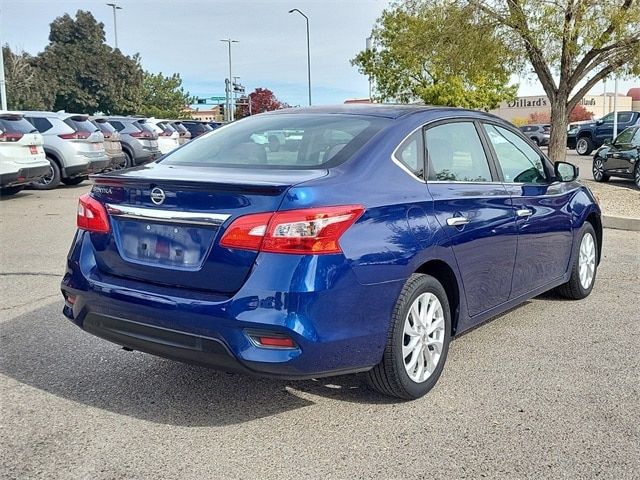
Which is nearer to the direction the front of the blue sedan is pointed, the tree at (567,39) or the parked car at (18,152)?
the tree

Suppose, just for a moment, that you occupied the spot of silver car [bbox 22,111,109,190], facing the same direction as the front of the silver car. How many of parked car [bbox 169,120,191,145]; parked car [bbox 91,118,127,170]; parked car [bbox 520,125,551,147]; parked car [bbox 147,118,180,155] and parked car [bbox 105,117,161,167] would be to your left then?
0

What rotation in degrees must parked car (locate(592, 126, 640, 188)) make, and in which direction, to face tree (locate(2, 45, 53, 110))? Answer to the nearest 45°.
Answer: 0° — it already faces it

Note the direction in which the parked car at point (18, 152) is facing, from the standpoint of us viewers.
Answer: facing away from the viewer and to the left of the viewer

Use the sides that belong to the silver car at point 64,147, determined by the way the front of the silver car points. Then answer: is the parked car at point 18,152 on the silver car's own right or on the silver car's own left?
on the silver car's own left

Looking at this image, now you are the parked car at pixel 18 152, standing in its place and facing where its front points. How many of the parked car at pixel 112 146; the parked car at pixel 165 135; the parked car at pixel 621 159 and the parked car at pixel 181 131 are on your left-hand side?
0

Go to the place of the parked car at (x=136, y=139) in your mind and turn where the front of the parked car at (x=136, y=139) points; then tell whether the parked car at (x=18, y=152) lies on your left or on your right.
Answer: on your left

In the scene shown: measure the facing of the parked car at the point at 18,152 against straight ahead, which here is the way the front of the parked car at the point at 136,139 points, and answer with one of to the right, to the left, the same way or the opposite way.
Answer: the same way

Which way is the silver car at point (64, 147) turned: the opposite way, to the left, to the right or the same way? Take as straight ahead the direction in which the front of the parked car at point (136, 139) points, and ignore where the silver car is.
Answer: the same way

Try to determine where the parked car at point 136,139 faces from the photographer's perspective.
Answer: facing away from the viewer and to the left of the viewer

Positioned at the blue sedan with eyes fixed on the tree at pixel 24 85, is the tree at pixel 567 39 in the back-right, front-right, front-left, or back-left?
front-right

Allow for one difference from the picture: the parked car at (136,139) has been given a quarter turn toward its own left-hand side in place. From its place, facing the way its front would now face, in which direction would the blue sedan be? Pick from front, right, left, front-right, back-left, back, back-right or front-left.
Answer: front-left

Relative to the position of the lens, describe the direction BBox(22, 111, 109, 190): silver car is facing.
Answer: facing away from the viewer and to the left of the viewer

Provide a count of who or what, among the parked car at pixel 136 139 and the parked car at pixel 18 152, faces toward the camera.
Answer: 0

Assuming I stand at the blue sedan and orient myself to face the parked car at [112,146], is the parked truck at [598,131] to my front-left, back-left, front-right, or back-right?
front-right

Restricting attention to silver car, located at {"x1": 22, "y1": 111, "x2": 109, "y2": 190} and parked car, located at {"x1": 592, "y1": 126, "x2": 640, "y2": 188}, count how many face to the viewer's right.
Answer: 0

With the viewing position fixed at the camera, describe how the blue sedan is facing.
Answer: facing away from the viewer and to the right of the viewer

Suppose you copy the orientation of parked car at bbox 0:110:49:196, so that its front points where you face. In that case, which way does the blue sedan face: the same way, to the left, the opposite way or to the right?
to the right
